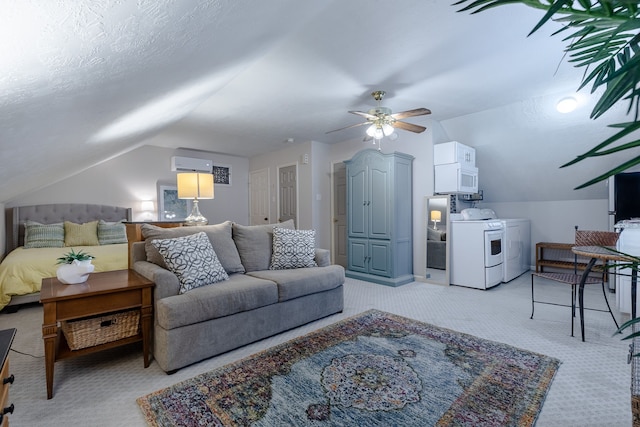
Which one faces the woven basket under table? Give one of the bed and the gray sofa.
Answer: the bed

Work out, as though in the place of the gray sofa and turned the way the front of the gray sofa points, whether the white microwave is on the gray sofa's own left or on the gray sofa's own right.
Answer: on the gray sofa's own left

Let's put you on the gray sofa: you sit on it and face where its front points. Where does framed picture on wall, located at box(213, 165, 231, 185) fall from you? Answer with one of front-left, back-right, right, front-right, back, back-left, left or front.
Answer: back-left

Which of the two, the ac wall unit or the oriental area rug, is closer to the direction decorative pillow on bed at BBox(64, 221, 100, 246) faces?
the oriental area rug

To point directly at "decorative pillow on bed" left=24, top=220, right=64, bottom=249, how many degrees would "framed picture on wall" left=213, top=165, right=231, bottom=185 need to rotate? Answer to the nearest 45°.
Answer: approximately 45° to its right

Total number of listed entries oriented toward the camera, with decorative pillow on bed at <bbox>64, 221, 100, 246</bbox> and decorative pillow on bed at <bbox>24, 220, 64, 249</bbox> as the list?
2

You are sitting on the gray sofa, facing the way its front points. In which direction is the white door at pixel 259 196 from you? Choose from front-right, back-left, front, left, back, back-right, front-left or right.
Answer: back-left

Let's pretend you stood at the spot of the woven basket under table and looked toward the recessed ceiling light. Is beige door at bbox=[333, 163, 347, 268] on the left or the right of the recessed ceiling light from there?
left

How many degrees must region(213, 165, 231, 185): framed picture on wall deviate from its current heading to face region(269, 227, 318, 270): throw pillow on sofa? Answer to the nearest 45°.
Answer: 0° — it already faces it
